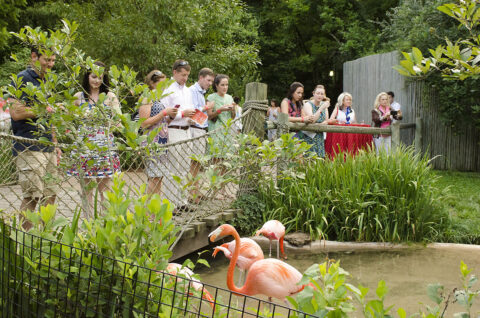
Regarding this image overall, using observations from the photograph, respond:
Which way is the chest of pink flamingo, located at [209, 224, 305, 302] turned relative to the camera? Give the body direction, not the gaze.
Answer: to the viewer's left

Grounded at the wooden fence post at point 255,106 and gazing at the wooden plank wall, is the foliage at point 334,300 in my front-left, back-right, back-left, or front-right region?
back-right

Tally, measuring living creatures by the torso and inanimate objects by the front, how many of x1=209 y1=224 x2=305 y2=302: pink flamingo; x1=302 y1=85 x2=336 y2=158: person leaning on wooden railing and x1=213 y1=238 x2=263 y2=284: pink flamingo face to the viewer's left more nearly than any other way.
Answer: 2

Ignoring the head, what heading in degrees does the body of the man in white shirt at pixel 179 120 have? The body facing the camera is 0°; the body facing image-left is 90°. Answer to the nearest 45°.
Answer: approximately 315°

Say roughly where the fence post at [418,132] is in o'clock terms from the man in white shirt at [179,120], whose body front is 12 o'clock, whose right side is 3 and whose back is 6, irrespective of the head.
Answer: The fence post is roughly at 9 o'clock from the man in white shirt.

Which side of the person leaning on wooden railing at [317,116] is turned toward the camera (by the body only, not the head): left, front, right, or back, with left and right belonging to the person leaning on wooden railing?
front

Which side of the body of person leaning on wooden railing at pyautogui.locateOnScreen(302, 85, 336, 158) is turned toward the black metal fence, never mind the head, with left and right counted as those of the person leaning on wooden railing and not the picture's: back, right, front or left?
front

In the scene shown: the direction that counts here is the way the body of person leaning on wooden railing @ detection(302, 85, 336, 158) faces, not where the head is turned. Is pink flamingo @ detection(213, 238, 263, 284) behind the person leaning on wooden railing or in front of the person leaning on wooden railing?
in front

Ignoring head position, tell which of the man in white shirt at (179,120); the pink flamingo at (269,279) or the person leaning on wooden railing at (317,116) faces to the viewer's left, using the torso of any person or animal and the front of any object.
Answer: the pink flamingo

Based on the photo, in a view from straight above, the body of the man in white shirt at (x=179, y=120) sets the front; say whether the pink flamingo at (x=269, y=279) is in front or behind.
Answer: in front

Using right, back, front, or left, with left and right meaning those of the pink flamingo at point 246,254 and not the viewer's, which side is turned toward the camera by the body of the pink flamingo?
left
